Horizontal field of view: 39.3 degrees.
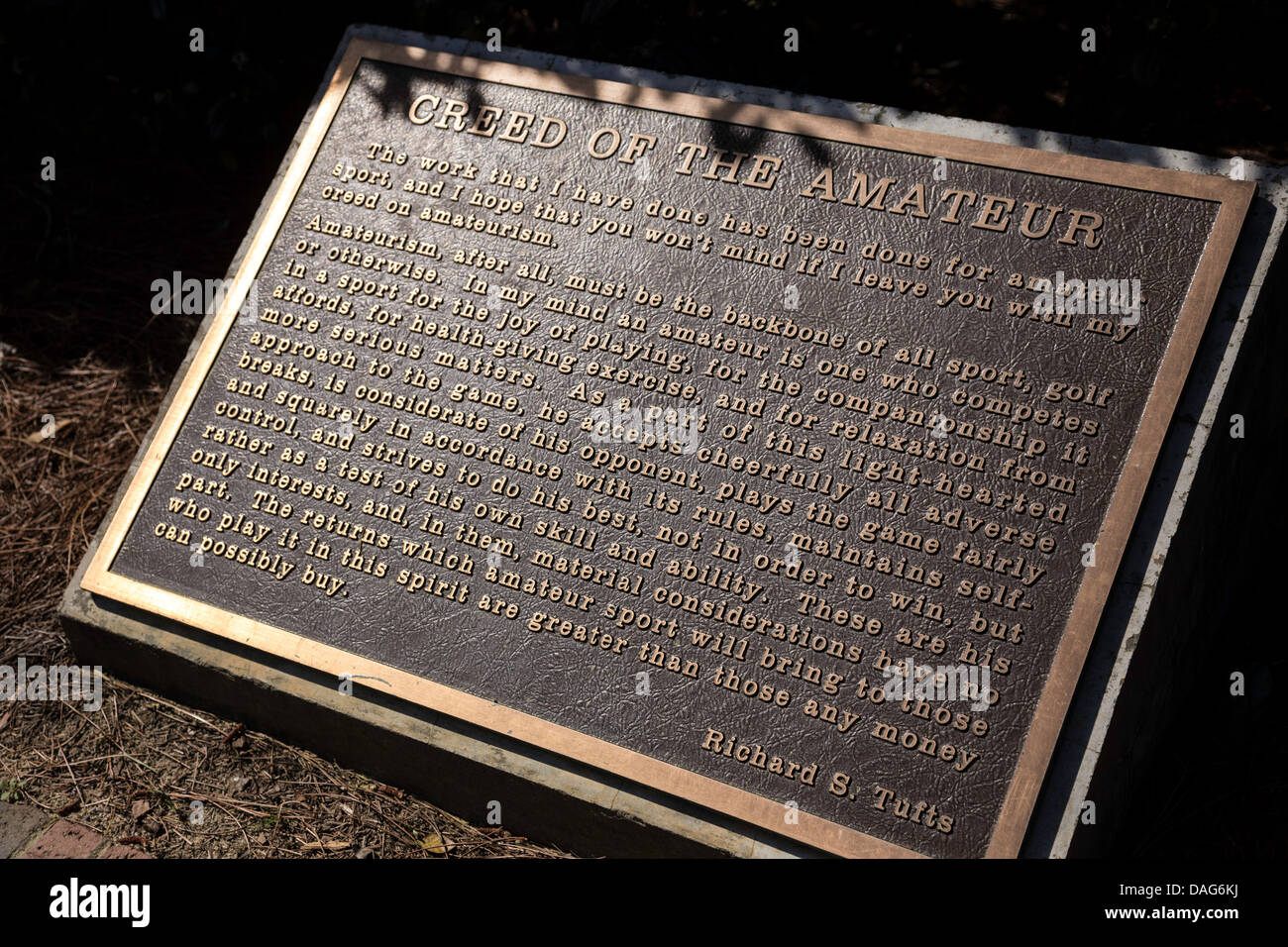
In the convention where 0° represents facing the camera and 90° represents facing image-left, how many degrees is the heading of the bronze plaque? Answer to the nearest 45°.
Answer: approximately 45°
